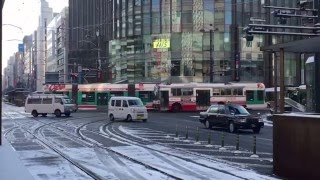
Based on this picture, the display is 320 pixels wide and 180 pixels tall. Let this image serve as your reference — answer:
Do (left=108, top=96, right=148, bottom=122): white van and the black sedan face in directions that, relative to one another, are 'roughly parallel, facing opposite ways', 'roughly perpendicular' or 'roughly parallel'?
roughly parallel

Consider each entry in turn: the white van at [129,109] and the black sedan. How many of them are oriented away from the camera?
0
